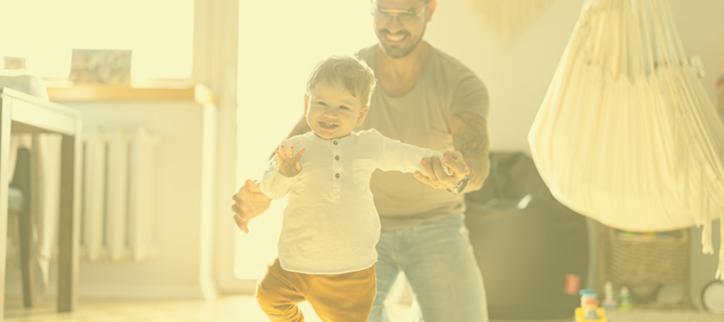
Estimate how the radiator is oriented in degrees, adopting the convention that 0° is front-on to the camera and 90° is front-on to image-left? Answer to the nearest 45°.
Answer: approximately 0°

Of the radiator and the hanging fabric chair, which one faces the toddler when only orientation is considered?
the radiator

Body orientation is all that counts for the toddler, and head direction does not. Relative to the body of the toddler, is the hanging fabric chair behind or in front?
behind

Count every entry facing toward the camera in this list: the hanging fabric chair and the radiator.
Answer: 1

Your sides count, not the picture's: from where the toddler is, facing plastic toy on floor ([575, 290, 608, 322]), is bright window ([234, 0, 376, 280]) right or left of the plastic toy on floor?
left

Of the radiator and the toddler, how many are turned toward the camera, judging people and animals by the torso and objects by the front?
2

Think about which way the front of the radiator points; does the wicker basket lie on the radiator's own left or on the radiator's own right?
on the radiator's own left

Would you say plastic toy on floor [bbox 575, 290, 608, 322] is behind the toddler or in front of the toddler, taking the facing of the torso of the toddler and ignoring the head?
behind

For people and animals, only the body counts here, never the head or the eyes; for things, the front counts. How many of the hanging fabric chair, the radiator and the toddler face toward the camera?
2

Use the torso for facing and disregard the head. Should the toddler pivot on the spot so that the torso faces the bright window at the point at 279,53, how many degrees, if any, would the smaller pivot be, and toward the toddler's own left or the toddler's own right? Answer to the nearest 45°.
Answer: approximately 180°
